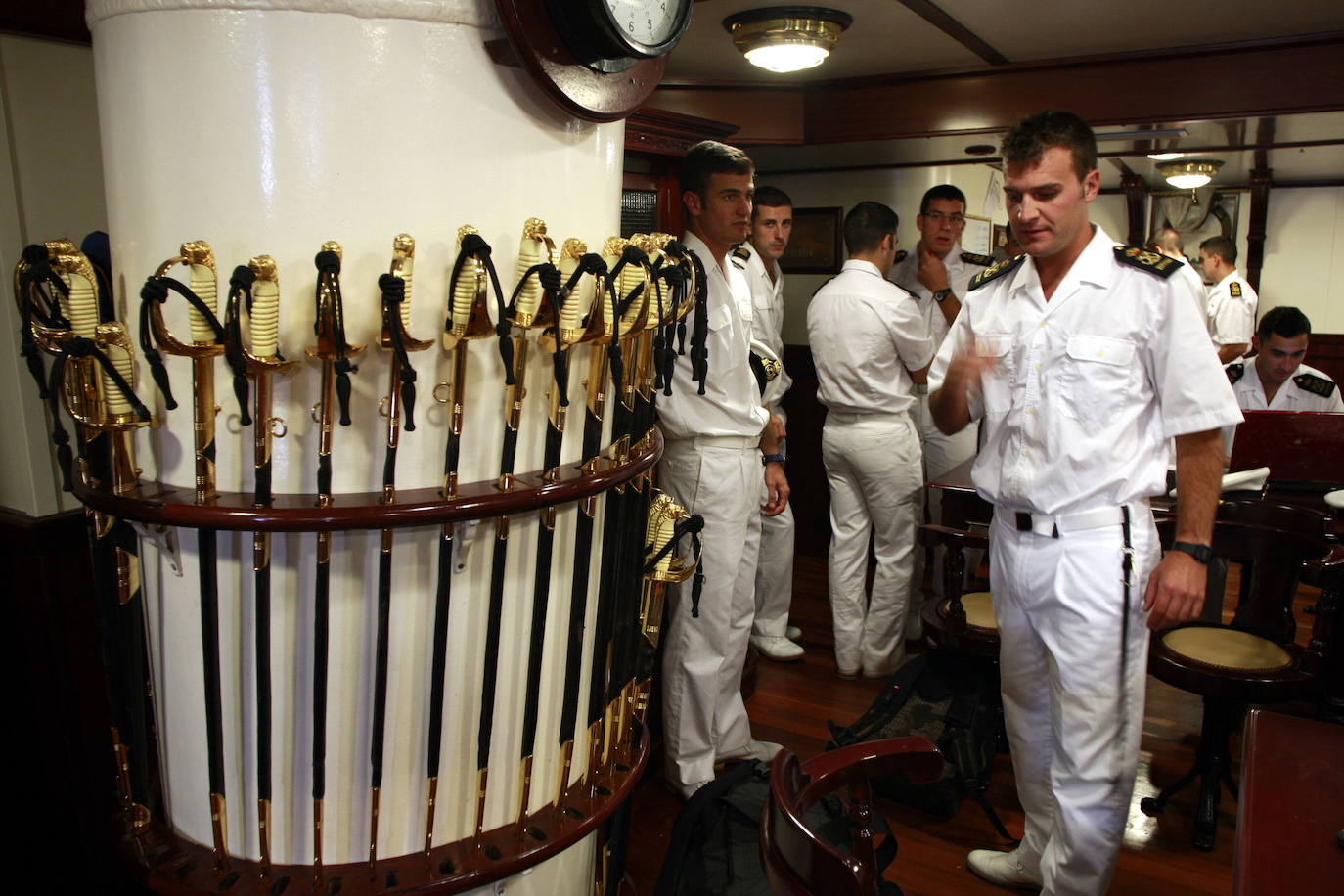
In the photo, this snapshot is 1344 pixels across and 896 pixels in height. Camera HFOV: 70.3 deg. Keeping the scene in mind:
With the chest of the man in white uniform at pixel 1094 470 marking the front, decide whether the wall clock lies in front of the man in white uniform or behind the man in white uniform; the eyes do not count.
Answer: in front

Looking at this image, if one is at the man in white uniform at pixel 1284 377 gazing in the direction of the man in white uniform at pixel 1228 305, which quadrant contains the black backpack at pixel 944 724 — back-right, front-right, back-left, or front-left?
back-left

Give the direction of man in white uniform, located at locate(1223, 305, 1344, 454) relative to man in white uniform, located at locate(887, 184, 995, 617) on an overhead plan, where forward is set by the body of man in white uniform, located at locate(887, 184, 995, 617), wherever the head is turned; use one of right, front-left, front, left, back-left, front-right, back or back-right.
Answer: left

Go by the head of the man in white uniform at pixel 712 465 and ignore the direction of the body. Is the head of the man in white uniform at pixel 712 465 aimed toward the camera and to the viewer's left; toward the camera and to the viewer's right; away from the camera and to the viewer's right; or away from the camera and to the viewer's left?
toward the camera and to the viewer's right

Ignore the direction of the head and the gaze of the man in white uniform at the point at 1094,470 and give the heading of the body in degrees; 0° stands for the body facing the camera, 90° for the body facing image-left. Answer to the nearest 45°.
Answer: approximately 45°
